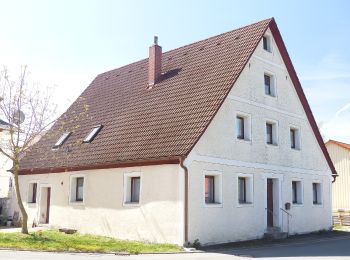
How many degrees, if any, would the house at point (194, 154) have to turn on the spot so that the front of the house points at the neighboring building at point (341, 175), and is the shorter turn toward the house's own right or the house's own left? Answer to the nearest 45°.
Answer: approximately 90° to the house's own left

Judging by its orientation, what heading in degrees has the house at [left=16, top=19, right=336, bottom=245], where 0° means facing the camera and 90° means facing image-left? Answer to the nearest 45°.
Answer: approximately 315°
